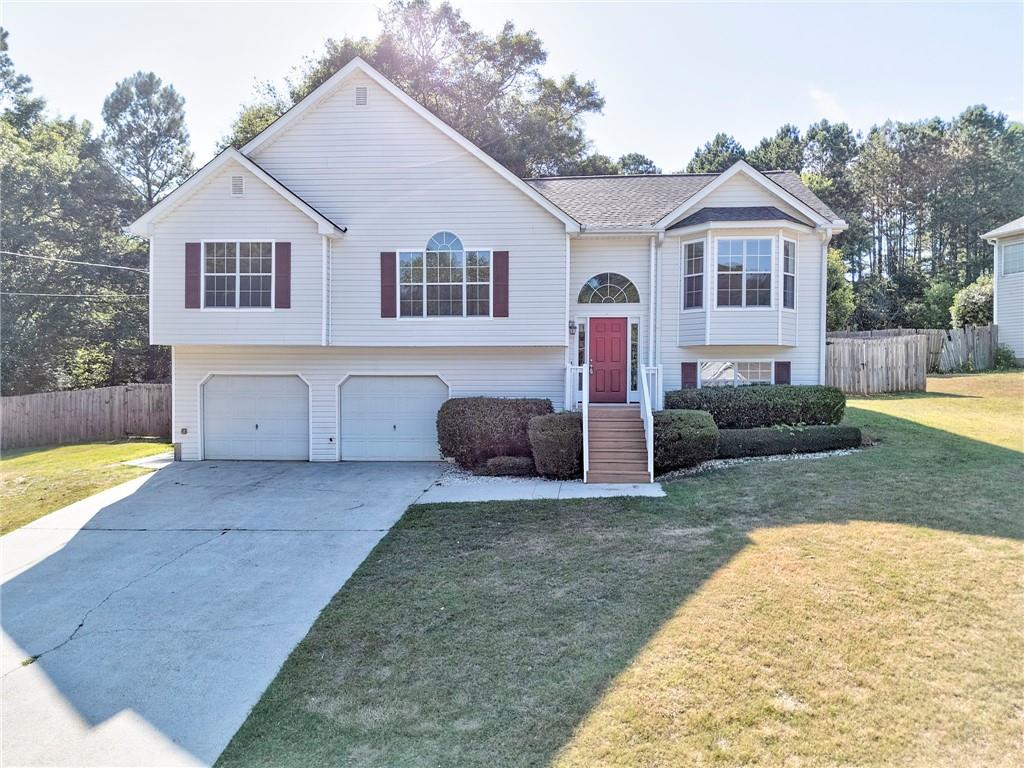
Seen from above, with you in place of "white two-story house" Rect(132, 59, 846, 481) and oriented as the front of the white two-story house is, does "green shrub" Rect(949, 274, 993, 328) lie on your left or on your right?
on your left

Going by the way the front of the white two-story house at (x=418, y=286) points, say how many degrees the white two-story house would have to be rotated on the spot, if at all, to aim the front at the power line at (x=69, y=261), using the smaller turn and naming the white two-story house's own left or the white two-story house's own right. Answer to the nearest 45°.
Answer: approximately 135° to the white two-story house's own right

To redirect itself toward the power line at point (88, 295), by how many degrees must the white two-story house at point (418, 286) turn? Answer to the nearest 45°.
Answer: approximately 135° to its right

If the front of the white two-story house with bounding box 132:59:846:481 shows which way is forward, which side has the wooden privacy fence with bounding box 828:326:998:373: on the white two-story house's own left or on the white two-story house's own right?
on the white two-story house's own left

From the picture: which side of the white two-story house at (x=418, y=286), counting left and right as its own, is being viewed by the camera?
front

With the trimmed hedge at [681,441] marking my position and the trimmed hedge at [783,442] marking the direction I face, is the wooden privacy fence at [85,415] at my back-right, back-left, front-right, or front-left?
back-left

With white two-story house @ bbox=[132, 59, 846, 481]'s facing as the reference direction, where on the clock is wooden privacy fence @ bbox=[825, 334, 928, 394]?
The wooden privacy fence is roughly at 8 o'clock from the white two-story house.

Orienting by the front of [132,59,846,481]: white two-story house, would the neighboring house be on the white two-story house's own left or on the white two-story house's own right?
on the white two-story house's own left

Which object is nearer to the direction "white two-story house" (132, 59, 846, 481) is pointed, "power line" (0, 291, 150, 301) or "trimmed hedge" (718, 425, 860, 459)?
the trimmed hedge

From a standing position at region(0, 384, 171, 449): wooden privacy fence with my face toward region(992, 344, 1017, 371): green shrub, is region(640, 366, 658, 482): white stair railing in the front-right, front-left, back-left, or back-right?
front-right

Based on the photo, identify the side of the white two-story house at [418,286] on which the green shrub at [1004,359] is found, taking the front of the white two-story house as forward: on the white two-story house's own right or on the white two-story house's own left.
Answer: on the white two-story house's own left

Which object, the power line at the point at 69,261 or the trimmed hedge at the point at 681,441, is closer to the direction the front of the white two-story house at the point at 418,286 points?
the trimmed hedge
